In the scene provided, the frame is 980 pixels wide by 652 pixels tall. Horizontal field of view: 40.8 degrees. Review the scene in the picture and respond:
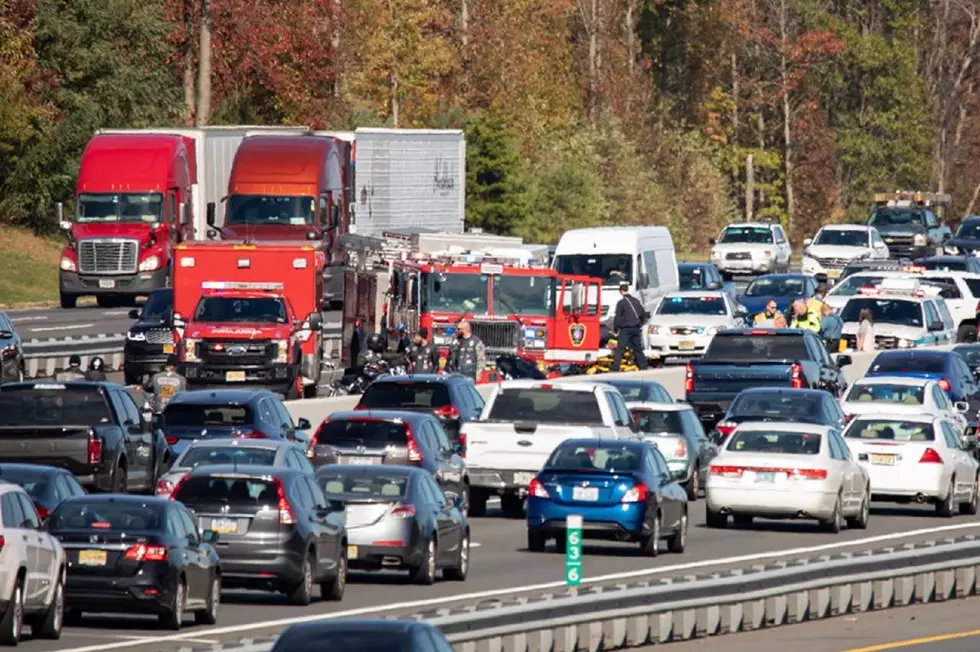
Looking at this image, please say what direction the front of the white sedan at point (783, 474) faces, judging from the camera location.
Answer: facing away from the viewer

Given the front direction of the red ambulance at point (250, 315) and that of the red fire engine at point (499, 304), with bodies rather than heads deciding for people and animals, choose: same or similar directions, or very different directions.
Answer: same or similar directions

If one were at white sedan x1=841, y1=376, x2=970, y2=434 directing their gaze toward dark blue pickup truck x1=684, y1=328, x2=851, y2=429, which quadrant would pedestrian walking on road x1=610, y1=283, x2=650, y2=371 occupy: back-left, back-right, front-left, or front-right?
front-right

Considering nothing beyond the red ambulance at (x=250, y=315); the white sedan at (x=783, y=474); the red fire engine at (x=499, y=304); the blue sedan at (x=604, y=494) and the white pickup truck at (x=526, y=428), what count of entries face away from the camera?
3

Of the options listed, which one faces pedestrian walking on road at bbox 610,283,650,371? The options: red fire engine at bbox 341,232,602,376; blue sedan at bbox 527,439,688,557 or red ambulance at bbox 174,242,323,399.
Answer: the blue sedan

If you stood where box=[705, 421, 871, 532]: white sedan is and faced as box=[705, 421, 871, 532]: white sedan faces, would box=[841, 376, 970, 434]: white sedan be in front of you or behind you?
in front

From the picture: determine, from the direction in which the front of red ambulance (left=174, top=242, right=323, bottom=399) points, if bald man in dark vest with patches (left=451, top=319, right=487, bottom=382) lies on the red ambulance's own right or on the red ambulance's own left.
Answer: on the red ambulance's own left

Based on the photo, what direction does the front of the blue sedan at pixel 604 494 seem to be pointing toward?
away from the camera

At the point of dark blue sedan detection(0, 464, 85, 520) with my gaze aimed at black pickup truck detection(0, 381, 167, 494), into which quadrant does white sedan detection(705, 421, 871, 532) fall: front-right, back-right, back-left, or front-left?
front-right

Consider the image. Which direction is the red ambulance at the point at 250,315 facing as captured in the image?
toward the camera

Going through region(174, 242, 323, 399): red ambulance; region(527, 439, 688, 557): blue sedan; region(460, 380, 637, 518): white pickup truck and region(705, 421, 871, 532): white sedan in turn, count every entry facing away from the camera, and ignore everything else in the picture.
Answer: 3

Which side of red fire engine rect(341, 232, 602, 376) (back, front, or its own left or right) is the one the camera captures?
front

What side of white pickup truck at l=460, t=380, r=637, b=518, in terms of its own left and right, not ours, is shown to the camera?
back

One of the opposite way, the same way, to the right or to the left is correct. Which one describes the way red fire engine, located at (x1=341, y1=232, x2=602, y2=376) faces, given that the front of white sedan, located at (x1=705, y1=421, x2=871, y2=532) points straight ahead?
the opposite way

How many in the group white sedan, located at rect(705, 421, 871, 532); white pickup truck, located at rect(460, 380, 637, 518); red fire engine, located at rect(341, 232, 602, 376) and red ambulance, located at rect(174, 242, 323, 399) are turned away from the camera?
2
